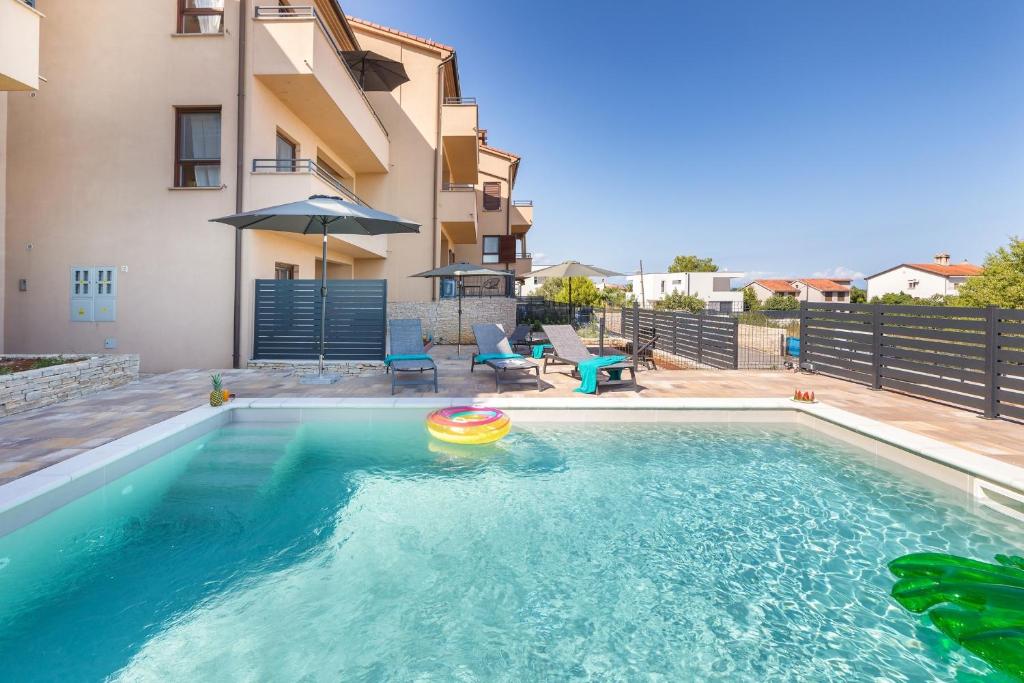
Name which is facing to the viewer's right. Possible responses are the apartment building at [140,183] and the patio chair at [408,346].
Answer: the apartment building

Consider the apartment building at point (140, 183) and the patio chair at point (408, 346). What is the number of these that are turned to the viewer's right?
1

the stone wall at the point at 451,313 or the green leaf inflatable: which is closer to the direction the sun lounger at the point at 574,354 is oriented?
the green leaf inflatable

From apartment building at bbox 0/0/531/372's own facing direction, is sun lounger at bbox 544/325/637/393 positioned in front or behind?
in front

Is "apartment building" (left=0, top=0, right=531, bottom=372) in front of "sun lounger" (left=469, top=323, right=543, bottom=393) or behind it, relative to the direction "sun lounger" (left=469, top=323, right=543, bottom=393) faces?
behind

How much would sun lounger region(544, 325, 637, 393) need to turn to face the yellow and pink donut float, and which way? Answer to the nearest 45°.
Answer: approximately 45° to its right

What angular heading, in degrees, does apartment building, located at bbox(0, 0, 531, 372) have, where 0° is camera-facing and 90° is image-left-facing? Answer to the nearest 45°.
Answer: approximately 270°

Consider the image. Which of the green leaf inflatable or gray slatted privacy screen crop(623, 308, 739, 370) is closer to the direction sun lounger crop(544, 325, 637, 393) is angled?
the green leaf inflatable

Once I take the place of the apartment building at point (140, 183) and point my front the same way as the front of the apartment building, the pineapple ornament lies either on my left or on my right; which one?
on my right

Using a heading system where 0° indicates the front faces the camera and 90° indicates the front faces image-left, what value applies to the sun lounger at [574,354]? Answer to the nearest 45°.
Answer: approximately 315°

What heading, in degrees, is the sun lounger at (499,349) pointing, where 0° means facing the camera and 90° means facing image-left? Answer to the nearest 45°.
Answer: approximately 315°
